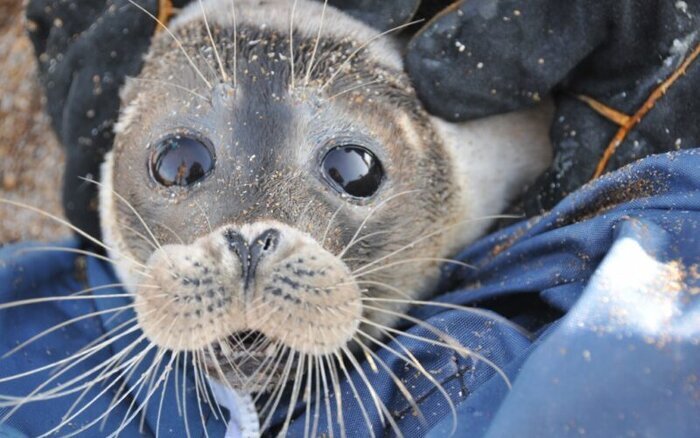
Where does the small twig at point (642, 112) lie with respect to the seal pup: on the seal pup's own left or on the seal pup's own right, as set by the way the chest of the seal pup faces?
on the seal pup's own left

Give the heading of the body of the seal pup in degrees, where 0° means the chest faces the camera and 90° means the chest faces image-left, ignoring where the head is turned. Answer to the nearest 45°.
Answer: approximately 0°
